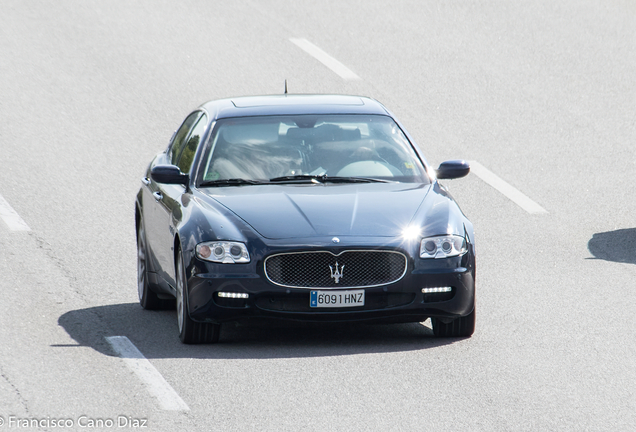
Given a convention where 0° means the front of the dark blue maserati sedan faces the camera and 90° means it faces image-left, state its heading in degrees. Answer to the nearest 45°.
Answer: approximately 0°
